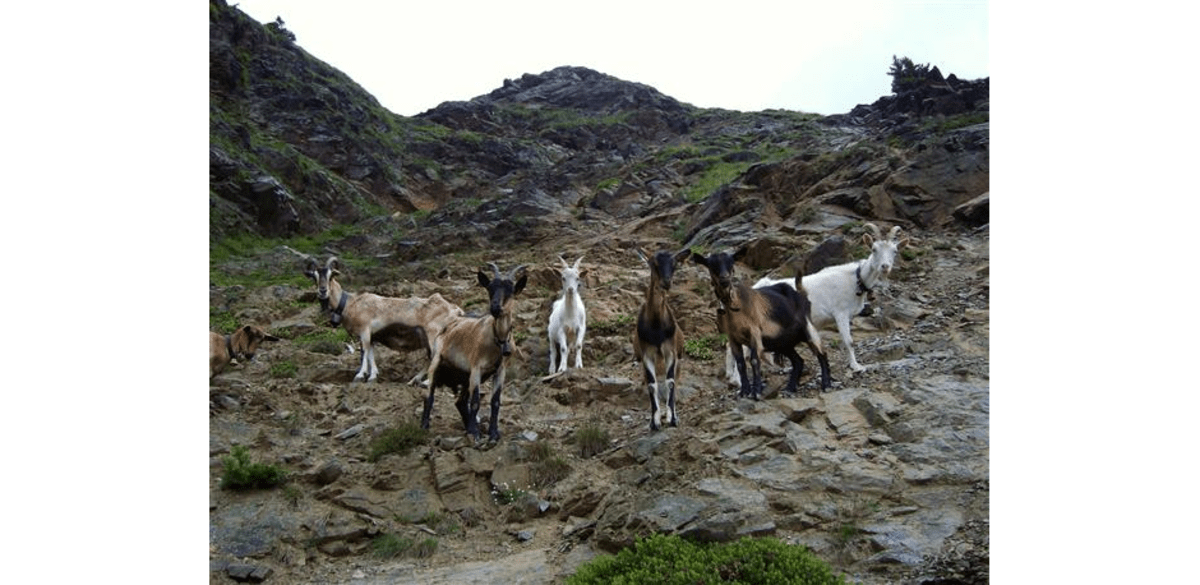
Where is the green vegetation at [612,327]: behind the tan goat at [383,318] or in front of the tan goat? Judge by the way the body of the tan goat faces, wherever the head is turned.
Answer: behind

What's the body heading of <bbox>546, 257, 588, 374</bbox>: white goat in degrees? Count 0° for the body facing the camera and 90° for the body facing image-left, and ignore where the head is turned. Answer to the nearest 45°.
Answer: approximately 0°

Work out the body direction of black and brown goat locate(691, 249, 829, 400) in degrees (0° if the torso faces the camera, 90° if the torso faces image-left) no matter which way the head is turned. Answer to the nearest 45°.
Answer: approximately 45°

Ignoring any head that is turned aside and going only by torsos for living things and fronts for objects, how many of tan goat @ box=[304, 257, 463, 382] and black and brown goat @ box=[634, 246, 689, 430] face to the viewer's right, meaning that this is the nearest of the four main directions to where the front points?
0

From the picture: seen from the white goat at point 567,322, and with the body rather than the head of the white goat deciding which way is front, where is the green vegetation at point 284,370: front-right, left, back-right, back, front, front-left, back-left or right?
right

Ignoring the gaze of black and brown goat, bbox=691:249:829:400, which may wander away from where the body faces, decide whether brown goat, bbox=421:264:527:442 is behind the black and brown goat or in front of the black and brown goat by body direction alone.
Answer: in front

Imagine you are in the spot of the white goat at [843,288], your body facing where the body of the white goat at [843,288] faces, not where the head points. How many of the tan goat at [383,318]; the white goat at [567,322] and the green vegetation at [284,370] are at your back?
3

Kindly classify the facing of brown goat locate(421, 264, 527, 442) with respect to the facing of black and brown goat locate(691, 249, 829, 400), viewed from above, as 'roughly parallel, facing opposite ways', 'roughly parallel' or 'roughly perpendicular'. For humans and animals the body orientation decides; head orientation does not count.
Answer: roughly perpendicular

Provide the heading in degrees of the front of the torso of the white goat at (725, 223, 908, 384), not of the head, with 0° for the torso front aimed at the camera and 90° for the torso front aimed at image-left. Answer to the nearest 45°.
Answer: approximately 270°

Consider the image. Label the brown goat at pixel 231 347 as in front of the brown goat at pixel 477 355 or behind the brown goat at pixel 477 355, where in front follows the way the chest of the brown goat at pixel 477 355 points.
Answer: behind

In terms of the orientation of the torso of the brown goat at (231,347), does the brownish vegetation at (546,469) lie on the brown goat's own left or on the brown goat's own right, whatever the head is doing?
on the brown goat's own right

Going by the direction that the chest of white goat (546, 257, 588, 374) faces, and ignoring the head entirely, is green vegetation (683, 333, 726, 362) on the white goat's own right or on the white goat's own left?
on the white goat's own left

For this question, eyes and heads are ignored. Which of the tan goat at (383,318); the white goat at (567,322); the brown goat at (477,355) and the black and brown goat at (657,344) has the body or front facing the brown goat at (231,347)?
the tan goat

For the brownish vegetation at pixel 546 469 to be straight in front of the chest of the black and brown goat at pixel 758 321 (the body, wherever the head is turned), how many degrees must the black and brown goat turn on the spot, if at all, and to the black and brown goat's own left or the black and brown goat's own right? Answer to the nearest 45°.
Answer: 0° — it already faces it

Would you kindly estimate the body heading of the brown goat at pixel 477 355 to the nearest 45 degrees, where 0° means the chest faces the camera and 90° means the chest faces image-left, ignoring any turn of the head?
approximately 315°

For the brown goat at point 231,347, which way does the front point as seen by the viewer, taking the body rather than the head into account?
to the viewer's right
